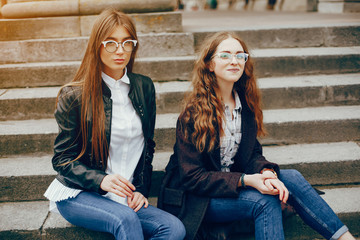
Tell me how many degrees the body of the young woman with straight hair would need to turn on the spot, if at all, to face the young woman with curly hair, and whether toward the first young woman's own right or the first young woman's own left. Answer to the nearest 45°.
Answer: approximately 45° to the first young woman's own left

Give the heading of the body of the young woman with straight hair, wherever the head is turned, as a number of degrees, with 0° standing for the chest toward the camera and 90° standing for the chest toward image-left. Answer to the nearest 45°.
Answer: approximately 315°

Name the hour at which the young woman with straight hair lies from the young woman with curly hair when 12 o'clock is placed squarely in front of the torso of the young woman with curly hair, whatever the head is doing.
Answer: The young woman with straight hair is roughly at 4 o'clock from the young woman with curly hair.
